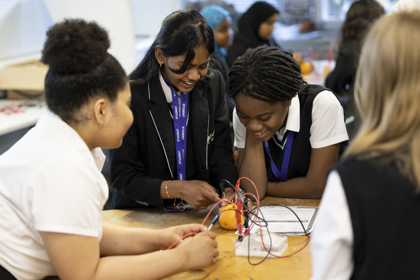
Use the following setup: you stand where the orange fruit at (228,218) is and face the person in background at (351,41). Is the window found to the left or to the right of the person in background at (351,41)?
left

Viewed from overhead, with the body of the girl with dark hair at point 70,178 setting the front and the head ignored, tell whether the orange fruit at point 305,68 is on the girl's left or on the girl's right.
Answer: on the girl's left

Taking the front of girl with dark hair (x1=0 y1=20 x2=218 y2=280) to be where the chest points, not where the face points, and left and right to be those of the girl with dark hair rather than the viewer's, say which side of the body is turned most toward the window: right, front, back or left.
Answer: left

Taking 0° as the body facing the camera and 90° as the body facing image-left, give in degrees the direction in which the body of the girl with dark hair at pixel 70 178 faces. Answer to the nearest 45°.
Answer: approximately 270°
